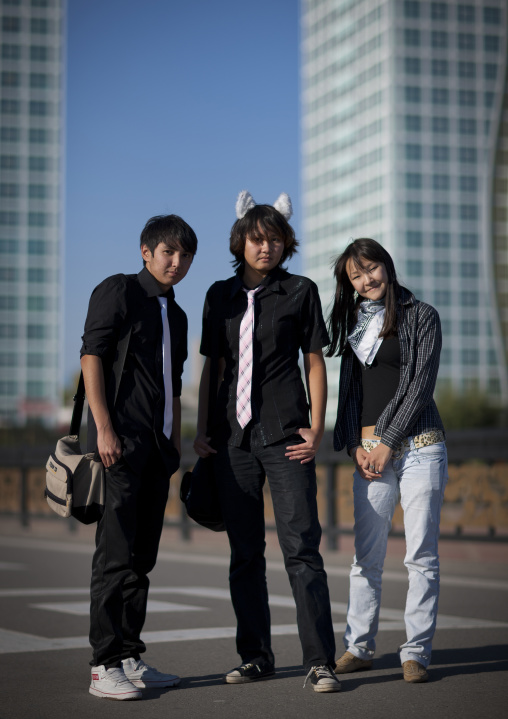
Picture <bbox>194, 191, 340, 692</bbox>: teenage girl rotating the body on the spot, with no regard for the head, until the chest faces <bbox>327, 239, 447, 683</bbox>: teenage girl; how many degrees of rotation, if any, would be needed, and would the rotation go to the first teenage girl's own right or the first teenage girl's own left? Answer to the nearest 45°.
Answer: approximately 90° to the first teenage girl's own left

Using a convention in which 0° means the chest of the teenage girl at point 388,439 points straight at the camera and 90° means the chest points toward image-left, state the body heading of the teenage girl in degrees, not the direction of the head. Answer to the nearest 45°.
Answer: approximately 45°

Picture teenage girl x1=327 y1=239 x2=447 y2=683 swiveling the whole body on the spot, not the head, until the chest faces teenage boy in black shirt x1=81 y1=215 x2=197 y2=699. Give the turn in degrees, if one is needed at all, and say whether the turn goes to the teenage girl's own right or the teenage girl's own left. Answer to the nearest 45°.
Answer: approximately 45° to the teenage girl's own right

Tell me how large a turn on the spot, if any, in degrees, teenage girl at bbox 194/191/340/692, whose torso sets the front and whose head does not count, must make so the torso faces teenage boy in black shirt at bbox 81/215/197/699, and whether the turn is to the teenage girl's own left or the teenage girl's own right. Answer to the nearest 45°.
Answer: approximately 90° to the teenage girl's own right

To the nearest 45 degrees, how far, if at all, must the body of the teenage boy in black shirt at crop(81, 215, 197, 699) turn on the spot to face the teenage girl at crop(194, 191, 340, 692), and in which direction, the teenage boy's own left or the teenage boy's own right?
approximately 45° to the teenage boy's own left

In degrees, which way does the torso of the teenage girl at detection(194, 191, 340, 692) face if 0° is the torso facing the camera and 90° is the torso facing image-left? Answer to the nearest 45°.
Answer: approximately 0°
